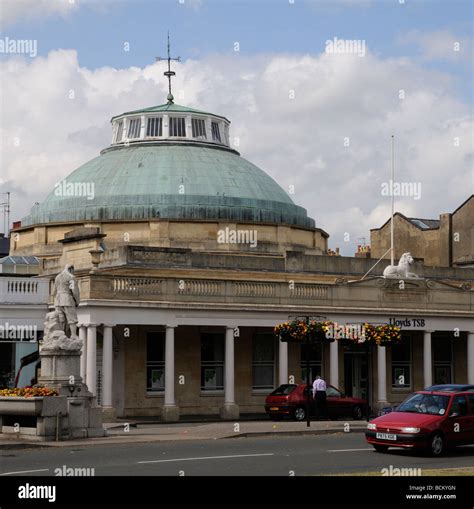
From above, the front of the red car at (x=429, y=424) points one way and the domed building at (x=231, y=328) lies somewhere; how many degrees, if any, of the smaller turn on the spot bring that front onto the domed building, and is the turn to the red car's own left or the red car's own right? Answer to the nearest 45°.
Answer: approximately 135° to the red car's own right

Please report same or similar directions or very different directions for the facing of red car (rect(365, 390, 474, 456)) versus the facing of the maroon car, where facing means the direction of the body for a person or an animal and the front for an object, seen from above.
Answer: very different directions

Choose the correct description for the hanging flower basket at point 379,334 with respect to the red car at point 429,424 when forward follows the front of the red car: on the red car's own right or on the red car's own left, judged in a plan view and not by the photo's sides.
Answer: on the red car's own right

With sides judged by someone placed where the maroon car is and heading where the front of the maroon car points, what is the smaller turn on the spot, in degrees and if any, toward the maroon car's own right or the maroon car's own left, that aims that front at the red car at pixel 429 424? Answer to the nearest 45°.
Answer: approximately 135° to the maroon car's own right

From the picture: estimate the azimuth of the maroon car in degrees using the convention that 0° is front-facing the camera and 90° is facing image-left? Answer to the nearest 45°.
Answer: approximately 225°

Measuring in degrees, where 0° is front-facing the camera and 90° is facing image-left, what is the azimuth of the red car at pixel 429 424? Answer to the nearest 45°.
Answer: approximately 45°

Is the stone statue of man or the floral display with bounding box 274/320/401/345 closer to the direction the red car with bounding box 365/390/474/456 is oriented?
the stone statue of man
